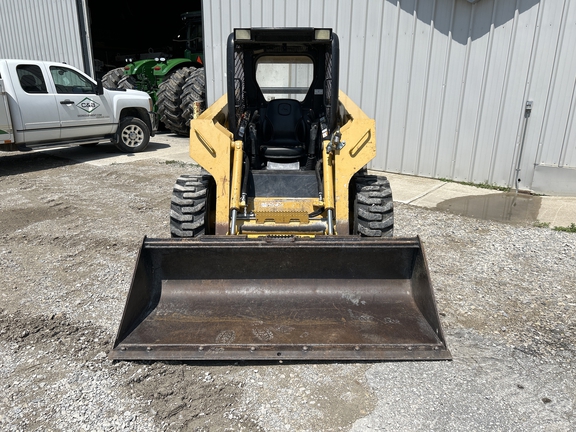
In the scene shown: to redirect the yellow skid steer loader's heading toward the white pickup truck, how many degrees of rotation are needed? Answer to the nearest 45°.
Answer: approximately 135° to its right

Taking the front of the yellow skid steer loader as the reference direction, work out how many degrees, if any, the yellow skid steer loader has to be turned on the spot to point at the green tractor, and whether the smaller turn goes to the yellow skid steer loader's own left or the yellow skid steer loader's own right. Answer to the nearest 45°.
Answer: approximately 180°

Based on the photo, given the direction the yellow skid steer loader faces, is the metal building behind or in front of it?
behind

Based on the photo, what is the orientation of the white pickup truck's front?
to the viewer's right

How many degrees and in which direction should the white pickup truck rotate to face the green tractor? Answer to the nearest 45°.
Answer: approximately 45° to its left

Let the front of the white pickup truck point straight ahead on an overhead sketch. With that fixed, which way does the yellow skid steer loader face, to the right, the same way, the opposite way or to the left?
to the right

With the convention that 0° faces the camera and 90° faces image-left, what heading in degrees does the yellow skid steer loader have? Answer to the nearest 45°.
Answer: approximately 0°

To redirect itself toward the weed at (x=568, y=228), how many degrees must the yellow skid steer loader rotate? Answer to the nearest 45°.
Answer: approximately 135° to its left

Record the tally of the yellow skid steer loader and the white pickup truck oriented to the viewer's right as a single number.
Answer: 1

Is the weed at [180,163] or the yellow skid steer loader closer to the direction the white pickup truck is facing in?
the weed

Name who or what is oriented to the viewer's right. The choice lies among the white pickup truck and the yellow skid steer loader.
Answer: the white pickup truck
